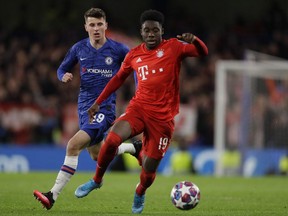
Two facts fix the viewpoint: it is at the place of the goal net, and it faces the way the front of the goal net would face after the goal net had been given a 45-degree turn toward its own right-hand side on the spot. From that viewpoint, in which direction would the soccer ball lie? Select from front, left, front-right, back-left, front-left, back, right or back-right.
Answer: front-left

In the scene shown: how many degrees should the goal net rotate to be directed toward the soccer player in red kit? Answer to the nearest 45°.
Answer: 0° — it already faces them

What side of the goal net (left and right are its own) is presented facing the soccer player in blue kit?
front
